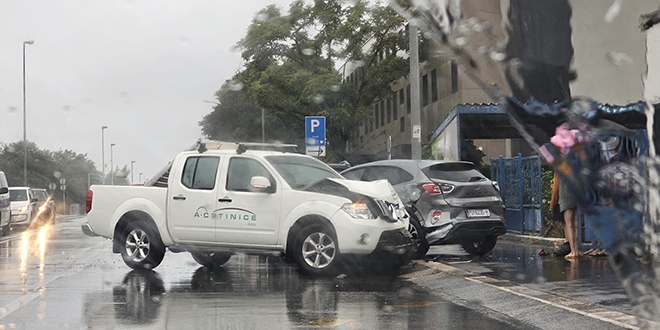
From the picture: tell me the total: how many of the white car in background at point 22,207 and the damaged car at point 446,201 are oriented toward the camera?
1

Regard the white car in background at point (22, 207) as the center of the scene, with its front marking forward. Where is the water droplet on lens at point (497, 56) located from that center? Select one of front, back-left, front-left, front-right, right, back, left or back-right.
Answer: front

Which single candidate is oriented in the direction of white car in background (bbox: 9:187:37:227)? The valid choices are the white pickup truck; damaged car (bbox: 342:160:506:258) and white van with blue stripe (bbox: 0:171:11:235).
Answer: damaged car (bbox: 342:160:506:258)

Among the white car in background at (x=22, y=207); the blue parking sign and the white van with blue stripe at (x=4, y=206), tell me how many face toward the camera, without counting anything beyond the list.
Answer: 3

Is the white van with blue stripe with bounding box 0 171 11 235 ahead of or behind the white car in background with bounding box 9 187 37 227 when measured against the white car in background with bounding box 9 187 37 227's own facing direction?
ahead

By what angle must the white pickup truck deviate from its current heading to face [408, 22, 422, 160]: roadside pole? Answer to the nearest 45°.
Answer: approximately 90° to its left

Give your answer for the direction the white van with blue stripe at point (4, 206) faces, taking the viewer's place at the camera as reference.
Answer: facing the viewer

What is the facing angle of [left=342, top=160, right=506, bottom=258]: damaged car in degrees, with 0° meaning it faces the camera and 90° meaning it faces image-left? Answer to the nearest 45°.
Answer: approximately 135°

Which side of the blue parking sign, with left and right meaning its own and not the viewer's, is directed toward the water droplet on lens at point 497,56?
front

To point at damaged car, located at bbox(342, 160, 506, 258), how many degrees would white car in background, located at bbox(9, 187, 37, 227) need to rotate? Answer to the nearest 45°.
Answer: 0° — it already faces it

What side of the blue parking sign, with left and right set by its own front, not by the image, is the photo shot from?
front

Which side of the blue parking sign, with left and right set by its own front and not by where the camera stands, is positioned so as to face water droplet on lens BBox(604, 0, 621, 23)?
front

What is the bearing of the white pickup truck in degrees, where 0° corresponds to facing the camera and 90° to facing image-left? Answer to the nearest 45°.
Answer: approximately 315°

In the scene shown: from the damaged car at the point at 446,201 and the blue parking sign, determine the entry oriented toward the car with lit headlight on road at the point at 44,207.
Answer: the damaged car at the point at 446,201

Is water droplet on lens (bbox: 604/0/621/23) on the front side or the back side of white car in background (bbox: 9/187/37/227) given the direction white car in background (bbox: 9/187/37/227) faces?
on the front side
